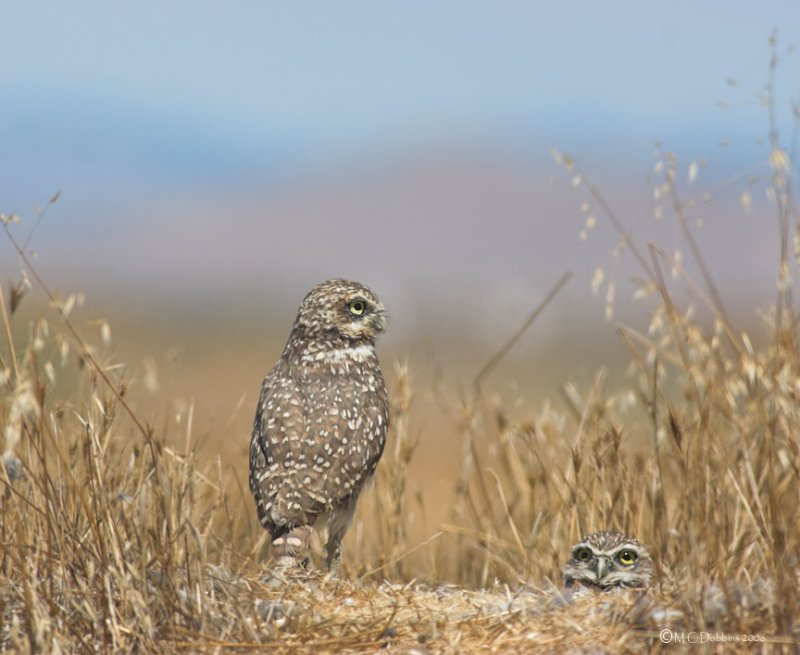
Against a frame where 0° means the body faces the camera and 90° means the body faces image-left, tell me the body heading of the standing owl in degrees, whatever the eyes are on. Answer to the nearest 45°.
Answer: approximately 225°
